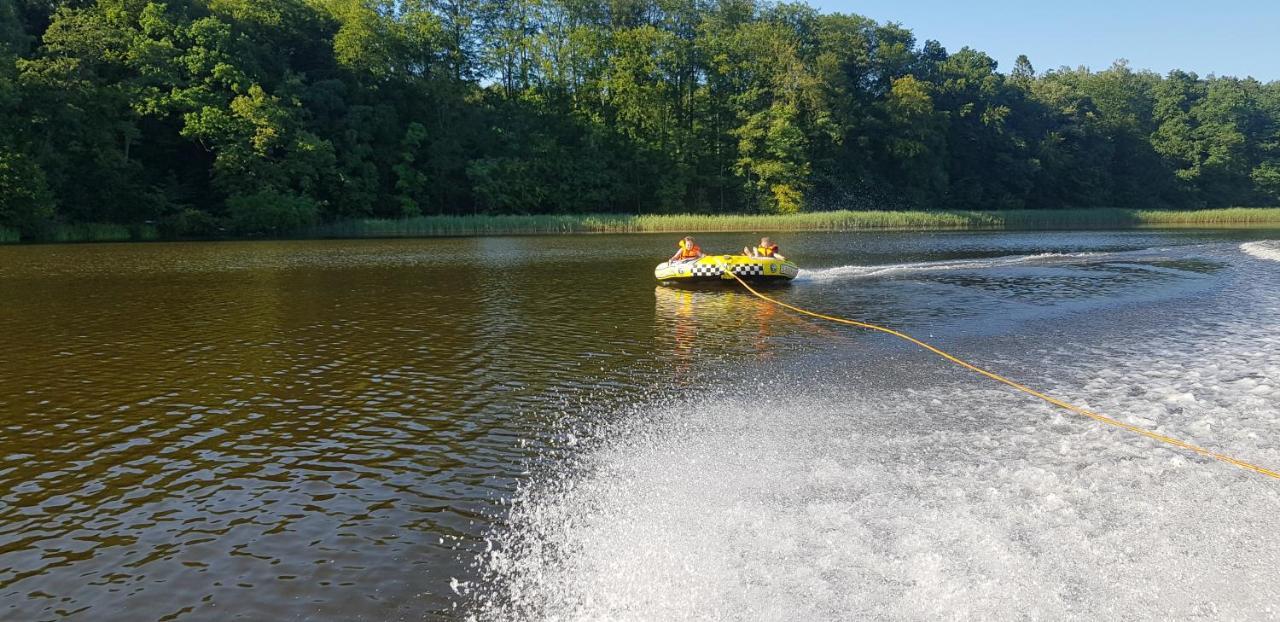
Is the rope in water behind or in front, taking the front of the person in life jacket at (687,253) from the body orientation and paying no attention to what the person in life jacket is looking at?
in front

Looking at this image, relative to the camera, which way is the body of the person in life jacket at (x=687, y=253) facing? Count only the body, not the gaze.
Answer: toward the camera
